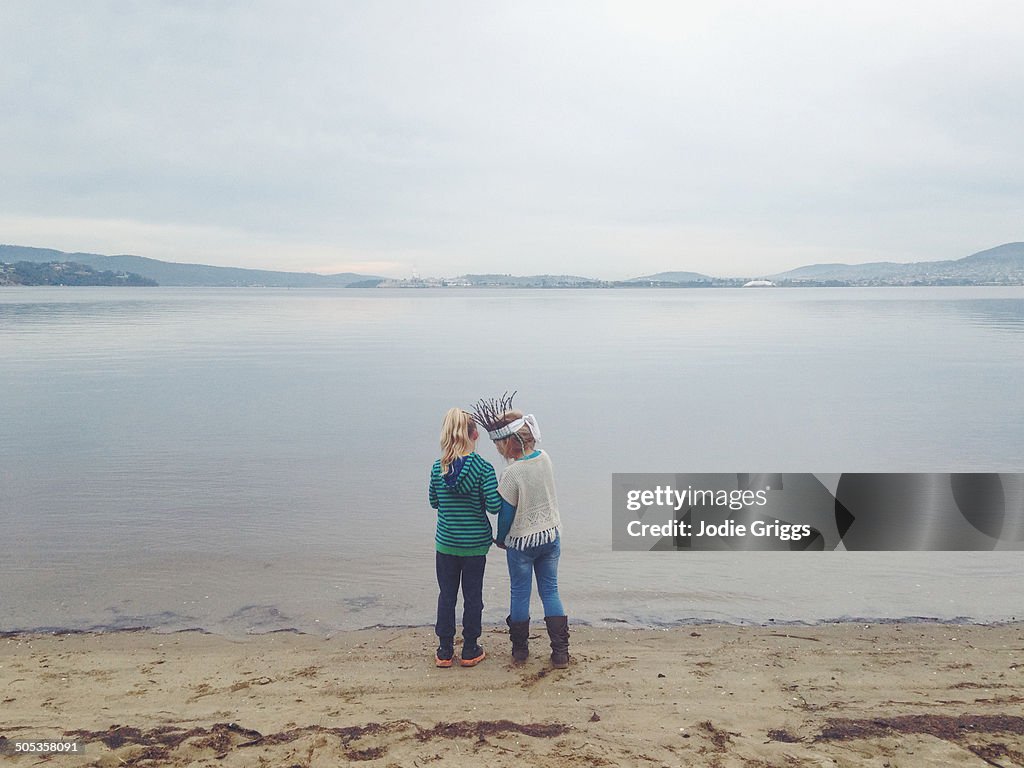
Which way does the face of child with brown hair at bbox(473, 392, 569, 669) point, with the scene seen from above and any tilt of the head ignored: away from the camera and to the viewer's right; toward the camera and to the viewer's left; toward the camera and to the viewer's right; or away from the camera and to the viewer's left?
away from the camera and to the viewer's left

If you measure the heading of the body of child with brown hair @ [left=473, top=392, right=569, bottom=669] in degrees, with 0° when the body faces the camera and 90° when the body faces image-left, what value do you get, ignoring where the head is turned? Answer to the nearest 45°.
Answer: approximately 135°
